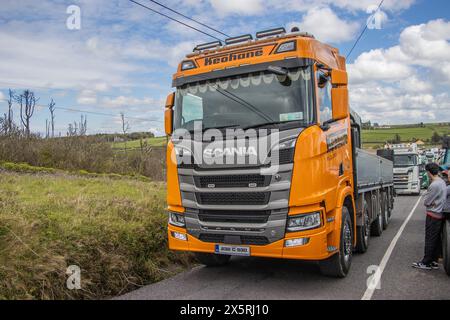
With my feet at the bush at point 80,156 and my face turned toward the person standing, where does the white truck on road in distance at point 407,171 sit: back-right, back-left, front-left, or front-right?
front-left

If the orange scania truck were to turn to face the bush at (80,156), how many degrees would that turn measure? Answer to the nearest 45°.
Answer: approximately 90° to its right

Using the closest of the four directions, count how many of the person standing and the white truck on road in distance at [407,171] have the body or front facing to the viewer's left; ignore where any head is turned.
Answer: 1

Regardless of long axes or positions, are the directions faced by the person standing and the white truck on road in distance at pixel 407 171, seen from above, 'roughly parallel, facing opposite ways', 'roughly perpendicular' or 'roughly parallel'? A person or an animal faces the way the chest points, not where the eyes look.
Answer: roughly perpendicular

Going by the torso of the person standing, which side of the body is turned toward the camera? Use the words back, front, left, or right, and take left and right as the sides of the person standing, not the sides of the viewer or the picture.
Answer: left

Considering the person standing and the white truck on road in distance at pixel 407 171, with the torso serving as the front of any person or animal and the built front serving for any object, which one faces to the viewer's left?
the person standing

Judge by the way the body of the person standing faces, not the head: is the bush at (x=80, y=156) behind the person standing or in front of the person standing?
in front

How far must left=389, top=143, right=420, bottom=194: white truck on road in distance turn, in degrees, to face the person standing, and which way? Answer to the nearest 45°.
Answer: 0° — it already faces them

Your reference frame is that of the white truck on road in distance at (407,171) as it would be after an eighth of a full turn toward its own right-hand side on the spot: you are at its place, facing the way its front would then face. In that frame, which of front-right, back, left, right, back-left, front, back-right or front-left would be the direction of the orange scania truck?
front-left

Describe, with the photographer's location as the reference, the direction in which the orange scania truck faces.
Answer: facing the viewer and to the left of the viewer

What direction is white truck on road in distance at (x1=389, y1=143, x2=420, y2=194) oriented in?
toward the camera

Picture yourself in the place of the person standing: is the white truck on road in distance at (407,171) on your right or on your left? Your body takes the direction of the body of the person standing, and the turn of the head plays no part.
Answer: on your right
